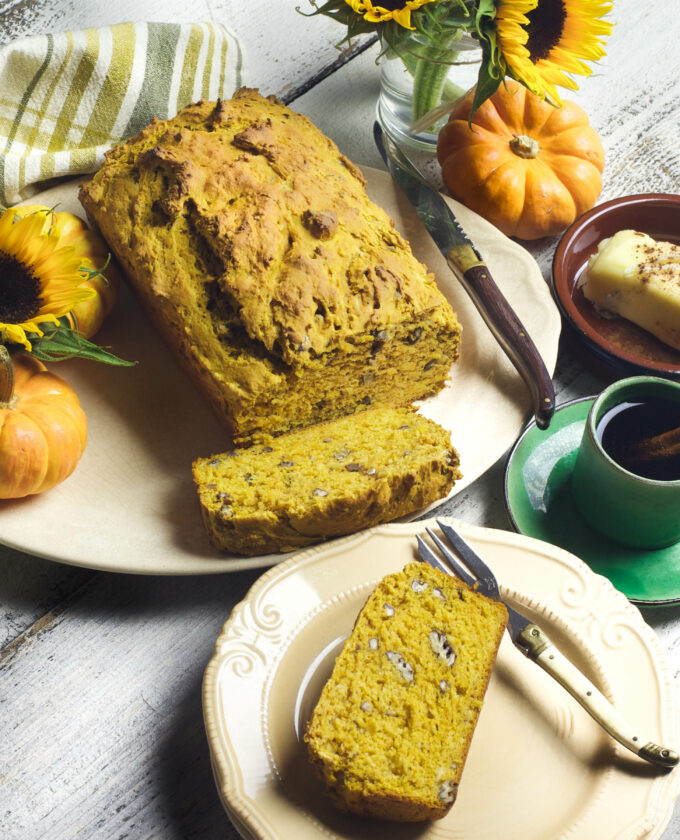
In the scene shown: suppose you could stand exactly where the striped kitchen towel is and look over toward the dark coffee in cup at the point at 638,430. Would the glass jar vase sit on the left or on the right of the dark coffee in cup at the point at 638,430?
left

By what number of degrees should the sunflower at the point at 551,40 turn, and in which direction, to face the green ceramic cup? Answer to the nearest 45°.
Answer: approximately 45° to its right

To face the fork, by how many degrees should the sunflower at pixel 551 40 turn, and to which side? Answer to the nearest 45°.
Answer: approximately 45° to its right

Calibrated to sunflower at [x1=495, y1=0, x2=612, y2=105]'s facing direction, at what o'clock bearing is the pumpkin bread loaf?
The pumpkin bread loaf is roughly at 3 o'clock from the sunflower.

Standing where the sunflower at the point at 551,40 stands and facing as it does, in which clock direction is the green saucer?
The green saucer is roughly at 1 o'clock from the sunflower.

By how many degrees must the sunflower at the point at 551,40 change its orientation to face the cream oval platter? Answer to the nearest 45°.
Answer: approximately 90° to its right

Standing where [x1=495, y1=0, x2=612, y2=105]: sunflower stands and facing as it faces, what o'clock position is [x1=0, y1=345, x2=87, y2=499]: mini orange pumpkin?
The mini orange pumpkin is roughly at 3 o'clock from the sunflower.

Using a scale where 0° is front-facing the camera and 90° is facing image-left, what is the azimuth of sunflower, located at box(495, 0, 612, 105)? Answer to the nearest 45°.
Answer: approximately 315°
